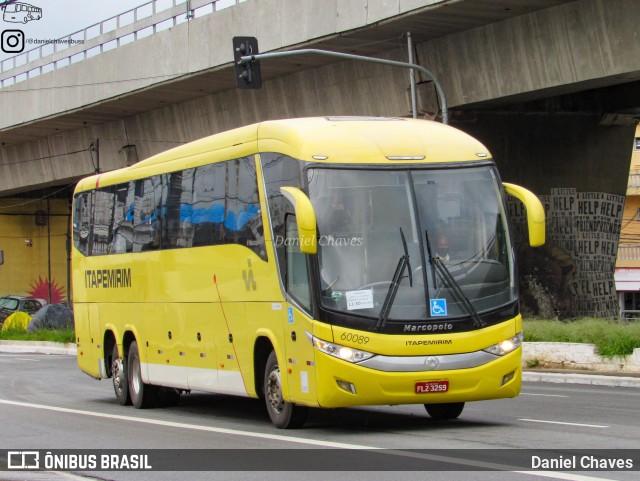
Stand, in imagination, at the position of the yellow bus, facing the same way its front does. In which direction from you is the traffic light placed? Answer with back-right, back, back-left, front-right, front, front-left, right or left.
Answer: back-left

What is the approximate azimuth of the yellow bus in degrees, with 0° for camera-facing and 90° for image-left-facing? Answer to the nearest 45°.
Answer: approximately 315°
